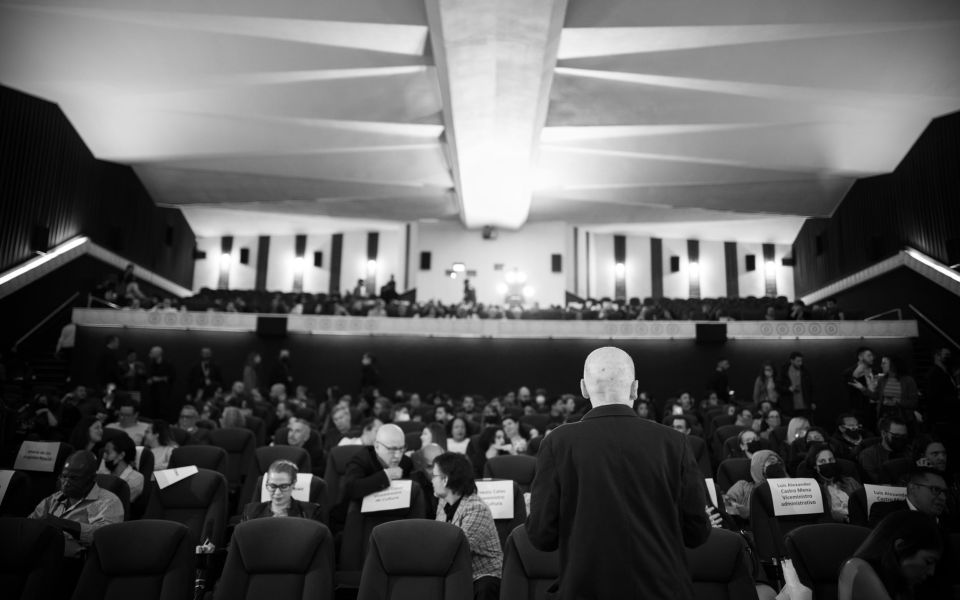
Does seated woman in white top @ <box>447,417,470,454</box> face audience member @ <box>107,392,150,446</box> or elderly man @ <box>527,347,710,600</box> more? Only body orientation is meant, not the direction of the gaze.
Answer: the elderly man

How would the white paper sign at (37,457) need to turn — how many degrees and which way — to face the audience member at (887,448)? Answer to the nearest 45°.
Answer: approximately 45° to its left

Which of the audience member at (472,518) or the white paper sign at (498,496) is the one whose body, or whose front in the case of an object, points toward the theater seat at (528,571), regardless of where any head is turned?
the white paper sign

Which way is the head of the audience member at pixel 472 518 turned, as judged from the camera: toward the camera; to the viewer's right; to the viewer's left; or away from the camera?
to the viewer's left

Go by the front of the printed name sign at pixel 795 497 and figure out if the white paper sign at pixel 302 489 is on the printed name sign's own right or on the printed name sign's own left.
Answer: on the printed name sign's own right

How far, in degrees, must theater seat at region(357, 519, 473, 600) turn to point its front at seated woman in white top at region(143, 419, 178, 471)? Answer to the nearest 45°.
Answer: approximately 135° to its right

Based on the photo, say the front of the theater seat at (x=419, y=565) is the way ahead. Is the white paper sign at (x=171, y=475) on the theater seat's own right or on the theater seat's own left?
on the theater seat's own right

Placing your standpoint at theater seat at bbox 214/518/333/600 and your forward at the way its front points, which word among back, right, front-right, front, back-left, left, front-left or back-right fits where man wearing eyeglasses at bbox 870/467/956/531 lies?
left
